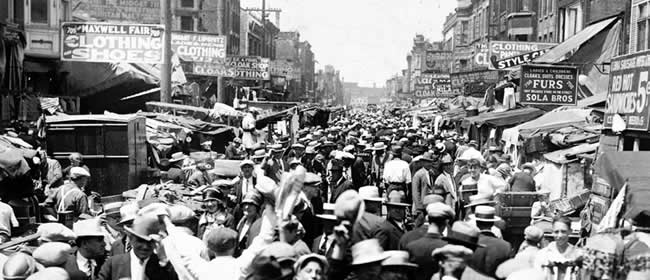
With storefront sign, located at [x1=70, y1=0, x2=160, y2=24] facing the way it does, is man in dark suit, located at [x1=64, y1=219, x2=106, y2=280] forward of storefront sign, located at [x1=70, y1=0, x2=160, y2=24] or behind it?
forward

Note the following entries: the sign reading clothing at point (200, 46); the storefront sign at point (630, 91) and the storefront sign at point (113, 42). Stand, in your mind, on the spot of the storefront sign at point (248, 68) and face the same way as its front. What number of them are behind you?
0

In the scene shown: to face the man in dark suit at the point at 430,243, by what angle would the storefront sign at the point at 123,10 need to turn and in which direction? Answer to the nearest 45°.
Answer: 0° — it already faces them

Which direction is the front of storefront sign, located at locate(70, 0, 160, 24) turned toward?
toward the camera

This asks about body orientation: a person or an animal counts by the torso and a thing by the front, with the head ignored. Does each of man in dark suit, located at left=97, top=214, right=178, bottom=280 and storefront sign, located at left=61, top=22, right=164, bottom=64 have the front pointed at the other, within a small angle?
no

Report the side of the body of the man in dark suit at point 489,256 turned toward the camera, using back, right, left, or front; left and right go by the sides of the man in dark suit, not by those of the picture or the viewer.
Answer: back

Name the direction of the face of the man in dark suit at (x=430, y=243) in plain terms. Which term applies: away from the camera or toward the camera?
away from the camera

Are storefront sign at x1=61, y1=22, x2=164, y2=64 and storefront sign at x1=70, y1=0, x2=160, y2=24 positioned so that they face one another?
no

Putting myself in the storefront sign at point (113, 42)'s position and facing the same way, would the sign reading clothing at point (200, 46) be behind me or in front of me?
behind

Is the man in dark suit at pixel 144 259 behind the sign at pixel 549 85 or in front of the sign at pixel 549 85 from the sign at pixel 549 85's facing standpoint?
in front

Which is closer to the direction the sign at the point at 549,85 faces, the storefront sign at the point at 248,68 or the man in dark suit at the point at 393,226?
the man in dark suit

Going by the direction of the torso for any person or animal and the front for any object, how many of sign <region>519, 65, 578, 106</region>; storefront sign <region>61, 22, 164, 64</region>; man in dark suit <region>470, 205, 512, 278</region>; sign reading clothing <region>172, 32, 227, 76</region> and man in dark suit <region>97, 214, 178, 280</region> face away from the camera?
1

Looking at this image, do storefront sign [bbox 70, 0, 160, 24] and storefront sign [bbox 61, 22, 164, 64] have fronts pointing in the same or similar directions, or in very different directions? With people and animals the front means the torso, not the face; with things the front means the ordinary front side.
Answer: same or similar directions

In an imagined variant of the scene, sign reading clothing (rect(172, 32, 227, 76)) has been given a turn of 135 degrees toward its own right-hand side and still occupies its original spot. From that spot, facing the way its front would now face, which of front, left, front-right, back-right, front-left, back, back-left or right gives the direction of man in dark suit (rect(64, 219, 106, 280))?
back-left

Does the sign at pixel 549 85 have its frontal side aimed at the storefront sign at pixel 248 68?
no

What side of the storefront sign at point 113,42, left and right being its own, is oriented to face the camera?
front
